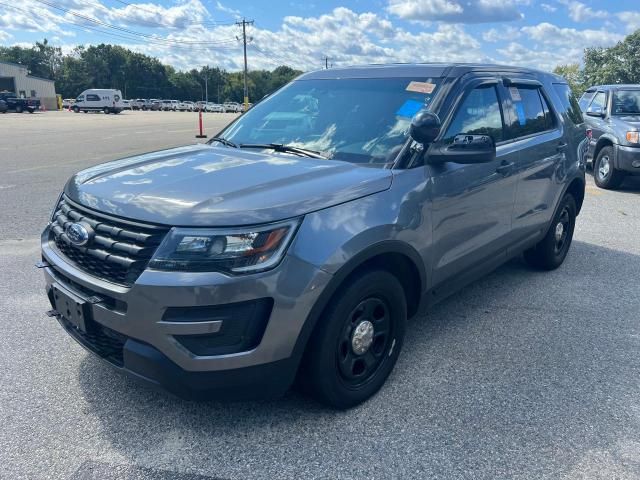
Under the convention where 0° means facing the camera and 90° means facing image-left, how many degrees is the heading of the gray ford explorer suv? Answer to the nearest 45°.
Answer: approximately 45°

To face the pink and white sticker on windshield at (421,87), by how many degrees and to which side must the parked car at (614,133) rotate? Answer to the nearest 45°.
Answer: approximately 45° to its right

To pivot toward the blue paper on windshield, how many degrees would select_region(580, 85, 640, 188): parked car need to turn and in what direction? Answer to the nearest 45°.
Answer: approximately 45° to its right

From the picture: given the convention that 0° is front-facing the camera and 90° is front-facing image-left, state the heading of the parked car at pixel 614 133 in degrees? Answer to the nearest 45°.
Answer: approximately 315°

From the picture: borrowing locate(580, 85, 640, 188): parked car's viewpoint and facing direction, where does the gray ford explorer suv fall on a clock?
The gray ford explorer suv is roughly at 2 o'clock from the parked car.

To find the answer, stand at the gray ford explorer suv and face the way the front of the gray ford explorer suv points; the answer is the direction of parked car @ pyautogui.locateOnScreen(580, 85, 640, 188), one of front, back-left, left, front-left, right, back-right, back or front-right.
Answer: back

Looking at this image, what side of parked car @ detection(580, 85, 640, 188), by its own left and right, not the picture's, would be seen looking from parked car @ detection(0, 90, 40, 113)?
back

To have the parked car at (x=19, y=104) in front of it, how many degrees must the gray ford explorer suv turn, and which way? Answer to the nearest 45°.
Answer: approximately 90° to its right
